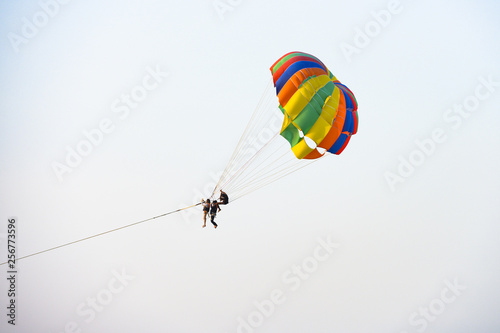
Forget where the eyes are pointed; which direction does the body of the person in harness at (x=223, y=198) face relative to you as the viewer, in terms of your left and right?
facing to the left of the viewer
